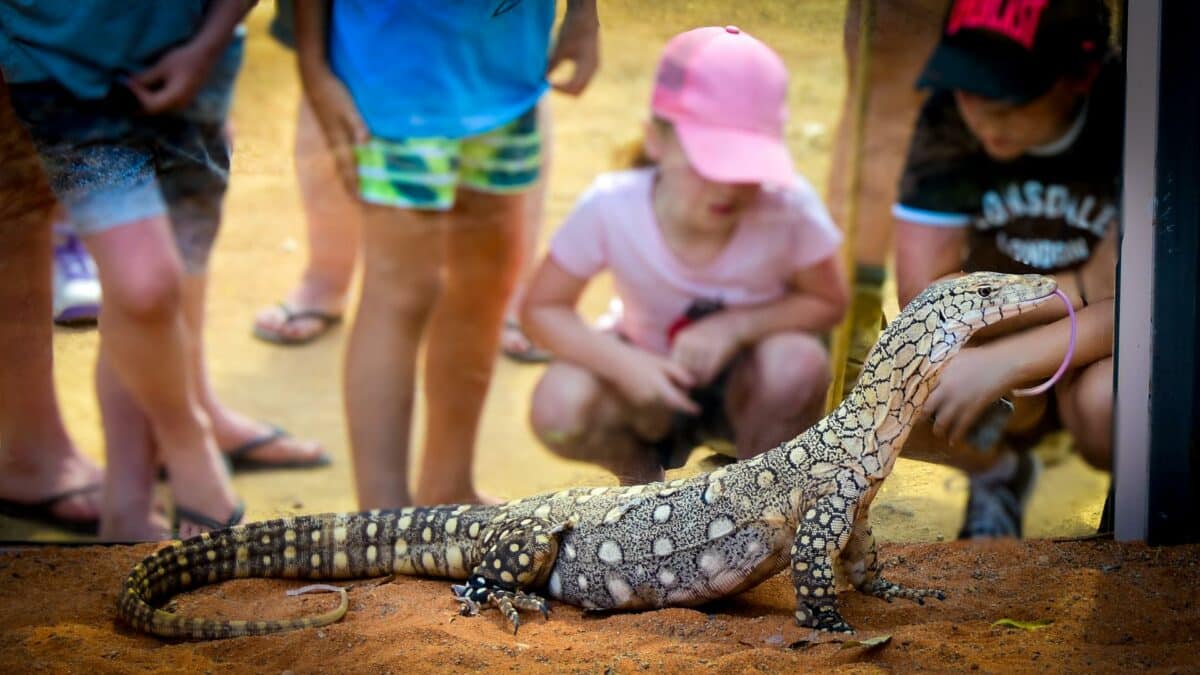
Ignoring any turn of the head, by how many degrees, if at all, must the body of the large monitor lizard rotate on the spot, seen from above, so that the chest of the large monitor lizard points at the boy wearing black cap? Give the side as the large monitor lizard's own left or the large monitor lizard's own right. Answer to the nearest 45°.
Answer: approximately 45° to the large monitor lizard's own left

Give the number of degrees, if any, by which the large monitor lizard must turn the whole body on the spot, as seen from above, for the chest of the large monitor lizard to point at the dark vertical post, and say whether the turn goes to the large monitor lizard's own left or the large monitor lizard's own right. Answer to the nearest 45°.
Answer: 0° — it already faces it

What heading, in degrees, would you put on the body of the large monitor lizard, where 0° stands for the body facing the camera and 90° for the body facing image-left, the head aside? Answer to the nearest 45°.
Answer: approximately 270°
